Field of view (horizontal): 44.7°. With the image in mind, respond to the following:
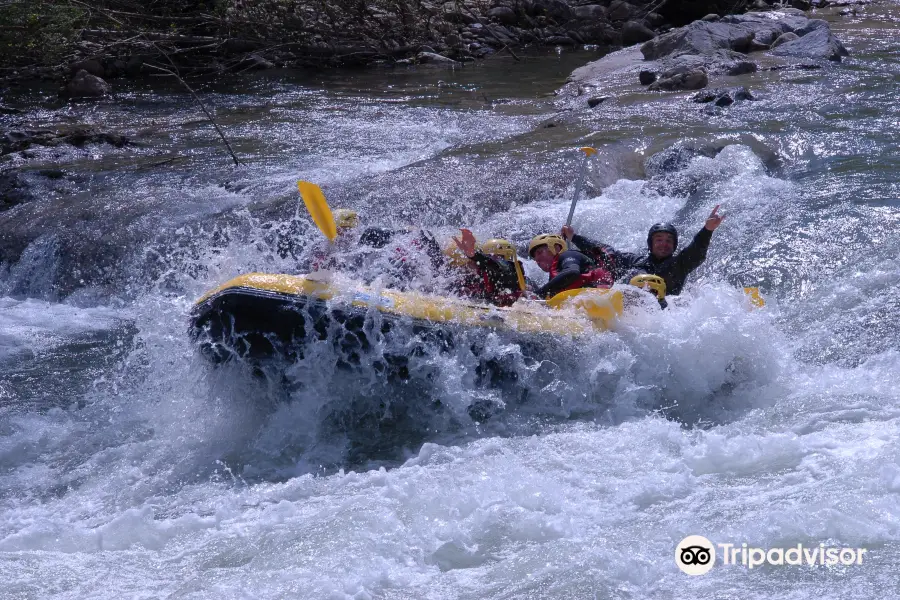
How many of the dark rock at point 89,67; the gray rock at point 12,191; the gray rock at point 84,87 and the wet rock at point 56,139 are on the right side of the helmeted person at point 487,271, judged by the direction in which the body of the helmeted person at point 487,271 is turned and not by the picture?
4

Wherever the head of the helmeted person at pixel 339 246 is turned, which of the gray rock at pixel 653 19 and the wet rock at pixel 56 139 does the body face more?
the wet rock

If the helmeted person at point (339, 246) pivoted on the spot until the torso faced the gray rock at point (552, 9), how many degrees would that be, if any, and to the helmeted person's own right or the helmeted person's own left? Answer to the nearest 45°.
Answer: approximately 90° to the helmeted person's own right

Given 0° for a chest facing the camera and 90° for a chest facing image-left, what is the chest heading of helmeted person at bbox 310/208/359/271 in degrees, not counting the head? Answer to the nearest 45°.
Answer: approximately 90°

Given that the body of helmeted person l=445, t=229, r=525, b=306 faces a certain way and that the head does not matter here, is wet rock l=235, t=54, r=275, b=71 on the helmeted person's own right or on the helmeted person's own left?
on the helmeted person's own right

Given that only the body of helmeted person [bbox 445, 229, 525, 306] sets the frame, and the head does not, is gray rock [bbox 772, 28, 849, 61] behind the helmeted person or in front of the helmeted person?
behind

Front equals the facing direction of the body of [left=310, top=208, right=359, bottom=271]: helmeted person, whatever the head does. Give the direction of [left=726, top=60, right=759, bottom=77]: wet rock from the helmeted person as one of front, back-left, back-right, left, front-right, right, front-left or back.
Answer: back-right

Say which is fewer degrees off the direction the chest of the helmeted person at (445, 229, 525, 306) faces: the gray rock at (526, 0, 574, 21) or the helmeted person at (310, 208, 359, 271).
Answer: the helmeted person

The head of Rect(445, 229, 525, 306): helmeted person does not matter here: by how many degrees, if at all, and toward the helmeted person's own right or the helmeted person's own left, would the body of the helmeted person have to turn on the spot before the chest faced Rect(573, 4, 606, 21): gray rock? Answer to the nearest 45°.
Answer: approximately 135° to the helmeted person's own right

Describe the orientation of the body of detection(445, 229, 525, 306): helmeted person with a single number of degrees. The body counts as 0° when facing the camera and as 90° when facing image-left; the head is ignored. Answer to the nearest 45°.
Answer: approximately 45°

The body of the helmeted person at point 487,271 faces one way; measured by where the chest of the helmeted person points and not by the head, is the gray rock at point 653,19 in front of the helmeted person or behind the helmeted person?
behind
